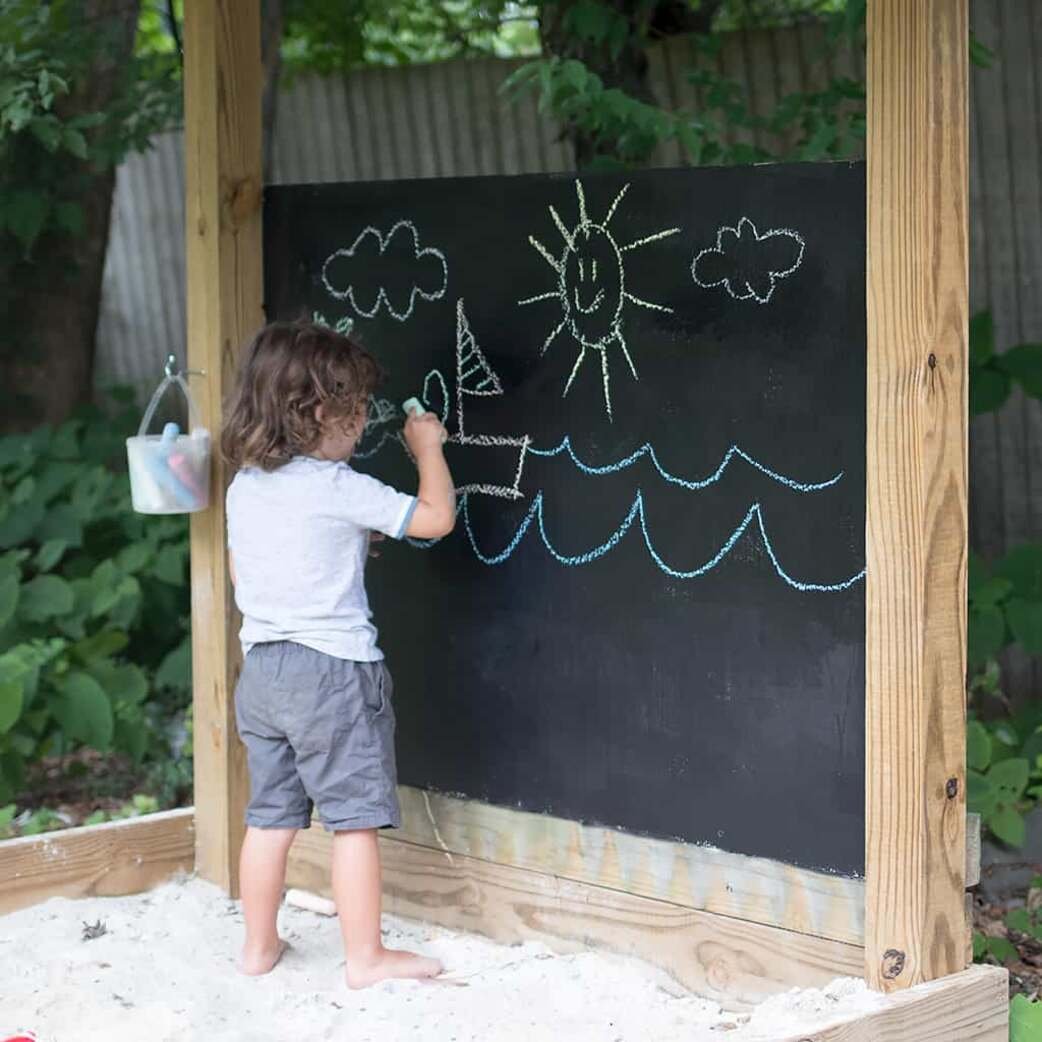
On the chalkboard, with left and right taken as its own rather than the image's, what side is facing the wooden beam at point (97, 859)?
right

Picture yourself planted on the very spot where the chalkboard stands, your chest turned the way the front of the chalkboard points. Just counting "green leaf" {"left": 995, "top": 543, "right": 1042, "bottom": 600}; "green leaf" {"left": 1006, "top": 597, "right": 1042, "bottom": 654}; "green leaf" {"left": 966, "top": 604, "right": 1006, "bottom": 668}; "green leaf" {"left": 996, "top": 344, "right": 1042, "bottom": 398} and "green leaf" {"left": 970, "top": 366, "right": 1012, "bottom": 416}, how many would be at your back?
5

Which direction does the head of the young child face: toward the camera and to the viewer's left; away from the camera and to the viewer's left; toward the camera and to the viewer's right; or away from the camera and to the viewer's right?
away from the camera and to the viewer's right

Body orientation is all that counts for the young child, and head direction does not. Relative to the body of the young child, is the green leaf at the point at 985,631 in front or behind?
in front

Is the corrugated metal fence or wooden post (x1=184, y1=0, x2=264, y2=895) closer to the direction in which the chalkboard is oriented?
the wooden post

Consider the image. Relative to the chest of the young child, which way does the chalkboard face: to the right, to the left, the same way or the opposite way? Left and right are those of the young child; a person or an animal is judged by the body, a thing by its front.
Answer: the opposite way

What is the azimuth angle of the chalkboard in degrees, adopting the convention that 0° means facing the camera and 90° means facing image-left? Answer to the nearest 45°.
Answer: approximately 45°

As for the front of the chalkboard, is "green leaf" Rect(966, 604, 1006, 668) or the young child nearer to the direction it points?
the young child

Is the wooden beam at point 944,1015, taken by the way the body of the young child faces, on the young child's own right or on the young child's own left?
on the young child's own right

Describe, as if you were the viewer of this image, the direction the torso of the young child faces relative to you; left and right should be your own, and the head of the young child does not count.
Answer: facing away from the viewer and to the right of the viewer
